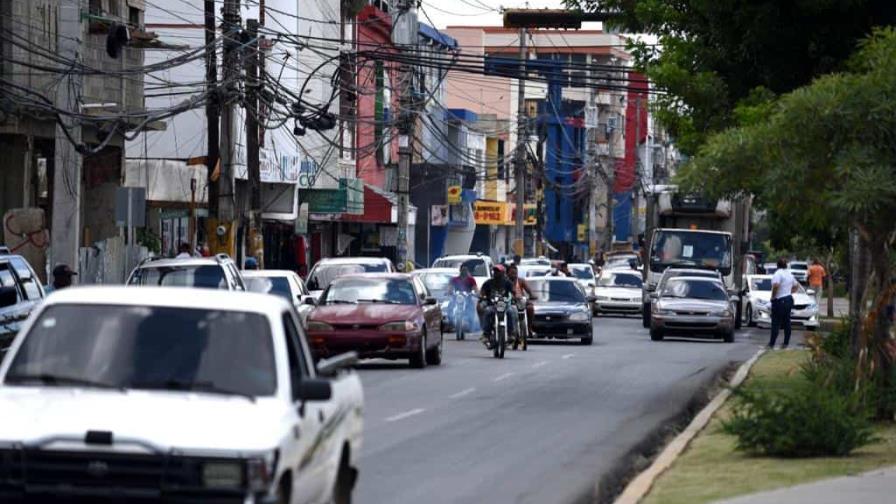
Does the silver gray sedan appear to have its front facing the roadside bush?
yes

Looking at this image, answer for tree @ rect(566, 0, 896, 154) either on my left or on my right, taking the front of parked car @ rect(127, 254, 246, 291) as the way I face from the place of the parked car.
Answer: on my left

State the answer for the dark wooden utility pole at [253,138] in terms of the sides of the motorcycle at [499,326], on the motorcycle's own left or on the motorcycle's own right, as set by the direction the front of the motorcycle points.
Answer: on the motorcycle's own right

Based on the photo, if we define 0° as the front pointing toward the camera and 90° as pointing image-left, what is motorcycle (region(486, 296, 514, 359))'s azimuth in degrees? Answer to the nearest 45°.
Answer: approximately 0°

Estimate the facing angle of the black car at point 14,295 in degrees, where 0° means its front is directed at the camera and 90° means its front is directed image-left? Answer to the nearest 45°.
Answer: approximately 45°
